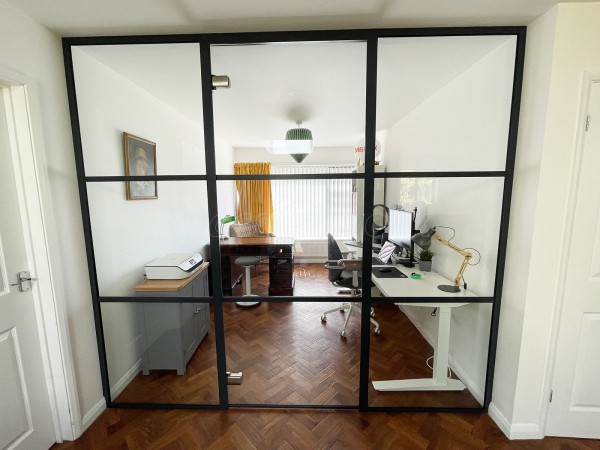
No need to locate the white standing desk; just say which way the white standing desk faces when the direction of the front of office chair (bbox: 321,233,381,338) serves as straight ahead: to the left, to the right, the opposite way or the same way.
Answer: the opposite way

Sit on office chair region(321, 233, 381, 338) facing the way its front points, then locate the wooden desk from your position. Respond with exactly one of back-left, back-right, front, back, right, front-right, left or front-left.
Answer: back

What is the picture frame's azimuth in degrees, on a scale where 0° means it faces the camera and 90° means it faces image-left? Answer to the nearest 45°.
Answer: approximately 315°

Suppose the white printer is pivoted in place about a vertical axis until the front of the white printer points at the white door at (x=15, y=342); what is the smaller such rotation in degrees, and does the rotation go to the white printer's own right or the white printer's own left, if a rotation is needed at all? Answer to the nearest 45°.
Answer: approximately 90° to the white printer's own right

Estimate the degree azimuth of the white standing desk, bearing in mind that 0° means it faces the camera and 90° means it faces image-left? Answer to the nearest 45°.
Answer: approximately 90°

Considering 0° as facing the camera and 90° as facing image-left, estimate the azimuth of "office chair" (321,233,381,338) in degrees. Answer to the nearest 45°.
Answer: approximately 270°
